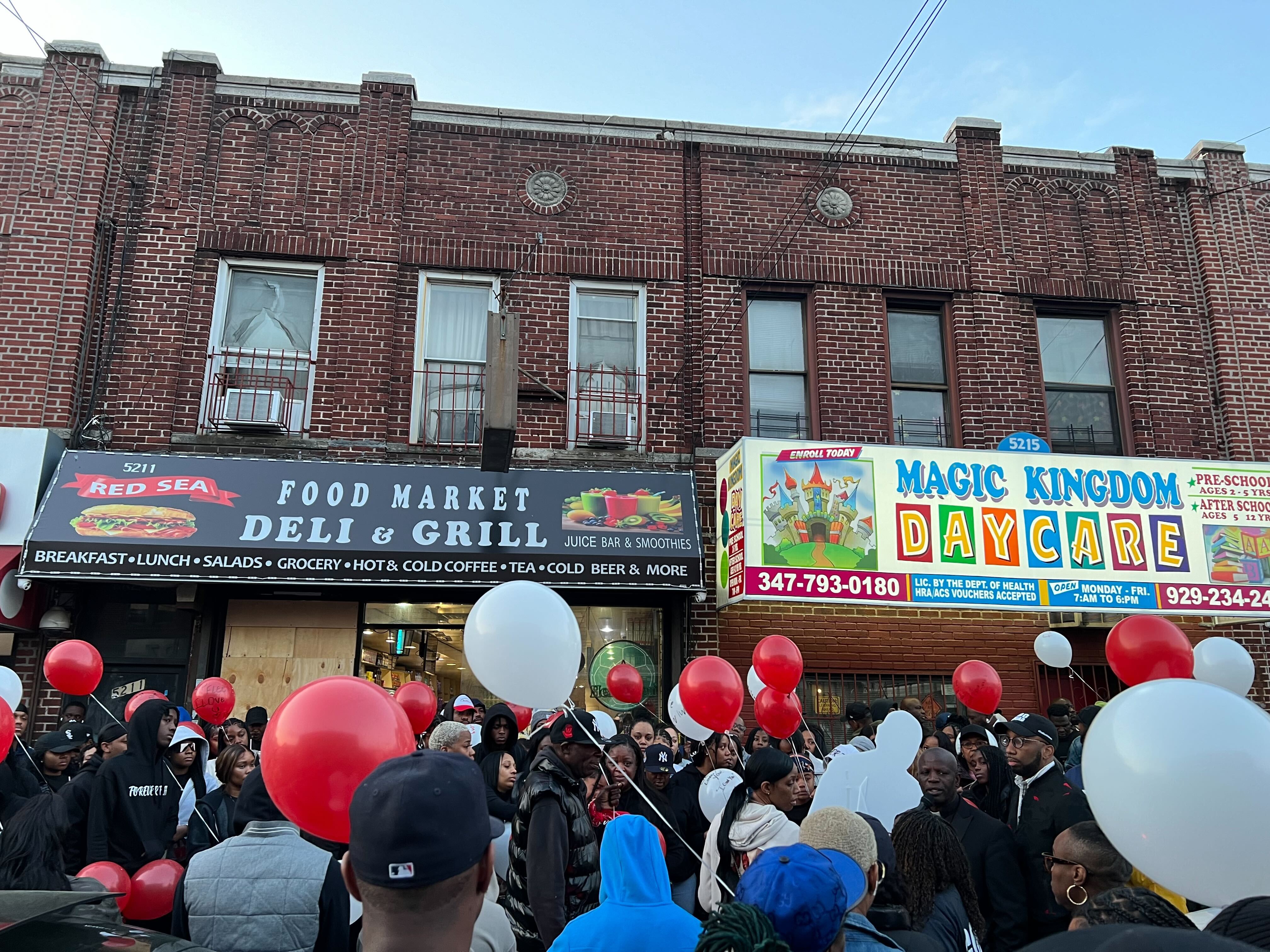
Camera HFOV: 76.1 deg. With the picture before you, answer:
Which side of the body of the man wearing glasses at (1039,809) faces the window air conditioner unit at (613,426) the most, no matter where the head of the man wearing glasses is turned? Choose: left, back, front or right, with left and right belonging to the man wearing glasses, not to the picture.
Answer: right

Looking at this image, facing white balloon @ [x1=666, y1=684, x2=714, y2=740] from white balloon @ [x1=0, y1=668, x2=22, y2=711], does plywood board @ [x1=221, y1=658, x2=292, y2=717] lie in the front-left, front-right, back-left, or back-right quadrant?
front-left

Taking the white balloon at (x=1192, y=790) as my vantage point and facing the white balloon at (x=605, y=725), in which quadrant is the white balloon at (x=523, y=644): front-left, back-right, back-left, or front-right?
front-left

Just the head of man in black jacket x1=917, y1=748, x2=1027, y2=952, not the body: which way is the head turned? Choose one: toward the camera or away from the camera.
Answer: toward the camera
